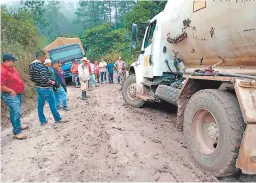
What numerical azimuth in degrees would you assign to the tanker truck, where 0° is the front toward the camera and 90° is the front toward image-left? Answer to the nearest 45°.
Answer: approximately 135°

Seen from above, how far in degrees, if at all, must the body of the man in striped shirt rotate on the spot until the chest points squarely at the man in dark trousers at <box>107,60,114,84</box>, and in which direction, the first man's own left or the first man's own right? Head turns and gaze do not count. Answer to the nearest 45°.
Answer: approximately 45° to the first man's own left

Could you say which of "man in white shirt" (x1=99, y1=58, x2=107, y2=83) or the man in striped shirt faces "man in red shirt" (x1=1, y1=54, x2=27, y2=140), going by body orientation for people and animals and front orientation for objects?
the man in white shirt

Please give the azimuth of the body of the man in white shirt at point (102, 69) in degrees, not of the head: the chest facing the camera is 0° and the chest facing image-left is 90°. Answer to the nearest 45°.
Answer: approximately 0°

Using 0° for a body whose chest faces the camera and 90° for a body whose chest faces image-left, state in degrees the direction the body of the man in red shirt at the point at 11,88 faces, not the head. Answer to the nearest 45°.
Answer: approximately 270°

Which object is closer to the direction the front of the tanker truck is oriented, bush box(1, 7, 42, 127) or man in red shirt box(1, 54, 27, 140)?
the bush
